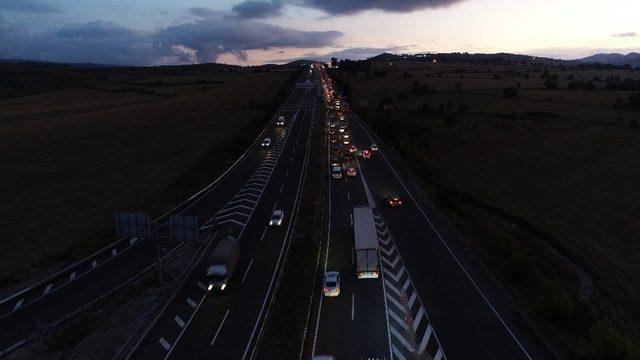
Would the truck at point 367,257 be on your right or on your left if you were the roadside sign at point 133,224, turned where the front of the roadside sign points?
on your right

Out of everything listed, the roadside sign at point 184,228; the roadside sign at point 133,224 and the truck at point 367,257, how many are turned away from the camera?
3

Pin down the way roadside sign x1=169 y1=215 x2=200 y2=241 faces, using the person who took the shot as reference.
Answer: facing away from the viewer

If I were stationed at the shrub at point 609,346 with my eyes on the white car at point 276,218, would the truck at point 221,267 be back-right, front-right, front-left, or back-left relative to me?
front-left

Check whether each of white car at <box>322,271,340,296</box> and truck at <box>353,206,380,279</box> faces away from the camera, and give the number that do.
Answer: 2

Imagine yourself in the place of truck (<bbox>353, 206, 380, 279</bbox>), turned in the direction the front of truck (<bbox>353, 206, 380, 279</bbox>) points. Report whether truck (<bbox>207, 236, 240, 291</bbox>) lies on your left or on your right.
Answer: on your left

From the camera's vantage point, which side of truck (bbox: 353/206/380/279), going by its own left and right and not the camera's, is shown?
back

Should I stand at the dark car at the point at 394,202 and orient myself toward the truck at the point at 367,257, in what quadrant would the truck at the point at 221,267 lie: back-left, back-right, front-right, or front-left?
front-right

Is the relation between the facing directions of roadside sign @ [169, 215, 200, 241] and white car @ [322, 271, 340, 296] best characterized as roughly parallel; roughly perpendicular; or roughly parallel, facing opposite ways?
roughly parallel

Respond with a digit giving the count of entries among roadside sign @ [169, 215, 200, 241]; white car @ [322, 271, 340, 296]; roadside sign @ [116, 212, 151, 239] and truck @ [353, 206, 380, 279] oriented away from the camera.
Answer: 4

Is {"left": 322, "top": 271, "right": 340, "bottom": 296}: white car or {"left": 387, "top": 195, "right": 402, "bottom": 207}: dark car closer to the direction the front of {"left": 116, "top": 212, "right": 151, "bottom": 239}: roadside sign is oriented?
the dark car

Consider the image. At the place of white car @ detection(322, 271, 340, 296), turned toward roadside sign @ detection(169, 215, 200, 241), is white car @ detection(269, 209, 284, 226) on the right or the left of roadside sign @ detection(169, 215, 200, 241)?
right

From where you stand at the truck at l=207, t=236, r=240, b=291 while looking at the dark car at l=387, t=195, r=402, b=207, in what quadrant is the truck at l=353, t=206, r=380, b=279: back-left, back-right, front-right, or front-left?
front-right

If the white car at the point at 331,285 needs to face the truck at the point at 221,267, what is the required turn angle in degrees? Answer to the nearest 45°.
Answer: approximately 90° to its left

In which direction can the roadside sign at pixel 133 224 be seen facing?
away from the camera

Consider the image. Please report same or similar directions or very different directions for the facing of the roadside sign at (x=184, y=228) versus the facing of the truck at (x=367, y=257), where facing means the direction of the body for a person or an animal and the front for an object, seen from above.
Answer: same or similar directions

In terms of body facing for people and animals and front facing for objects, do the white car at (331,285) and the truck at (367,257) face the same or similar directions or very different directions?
same or similar directions

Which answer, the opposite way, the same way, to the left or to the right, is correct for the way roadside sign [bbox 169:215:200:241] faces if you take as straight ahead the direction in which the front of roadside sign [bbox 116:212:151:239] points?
the same way

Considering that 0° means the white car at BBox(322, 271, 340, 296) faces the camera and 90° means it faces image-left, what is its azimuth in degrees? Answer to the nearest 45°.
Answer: approximately 180°
